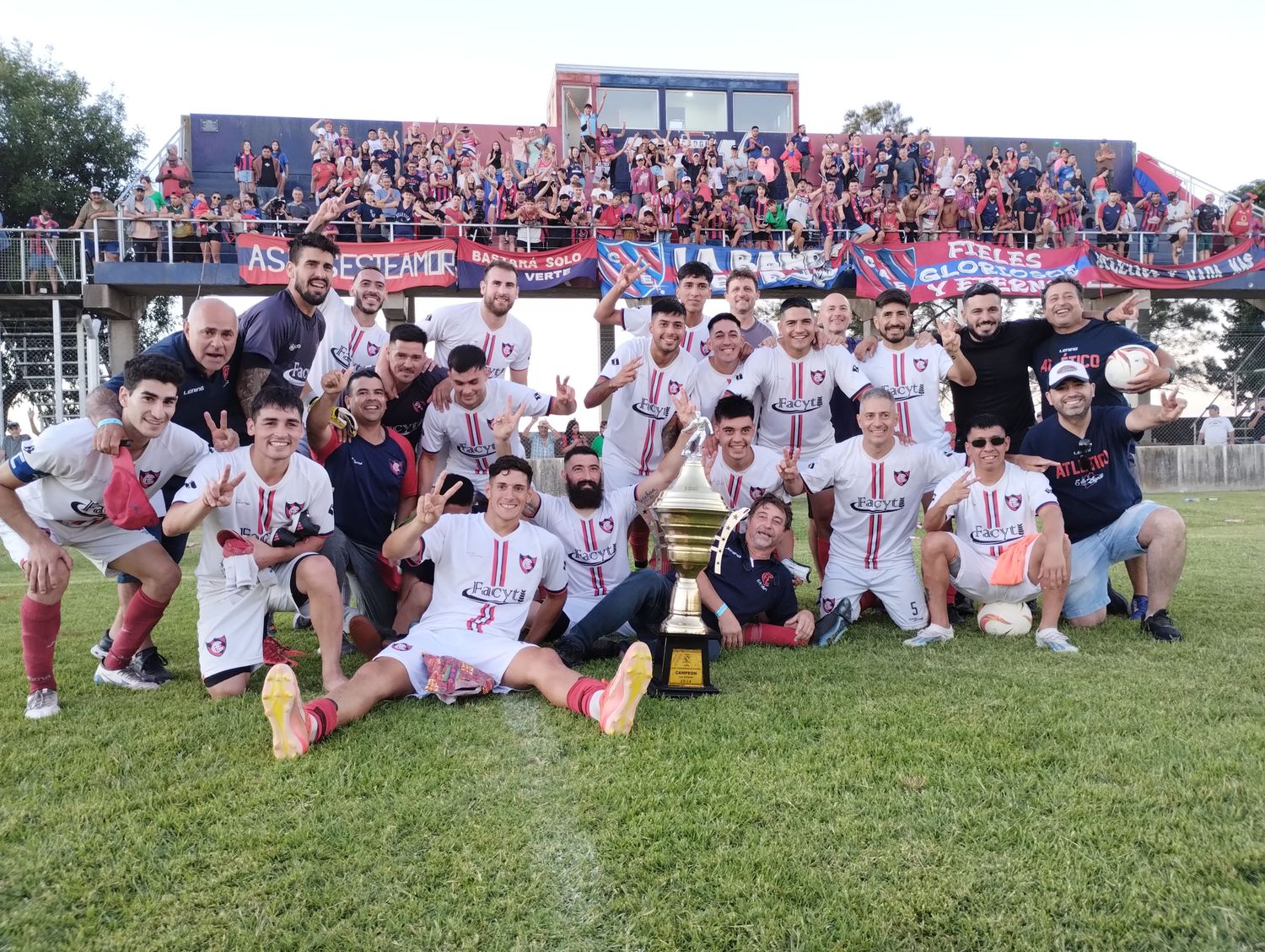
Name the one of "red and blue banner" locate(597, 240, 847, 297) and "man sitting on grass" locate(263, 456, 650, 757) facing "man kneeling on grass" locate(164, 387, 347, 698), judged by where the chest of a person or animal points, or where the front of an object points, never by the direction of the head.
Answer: the red and blue banner

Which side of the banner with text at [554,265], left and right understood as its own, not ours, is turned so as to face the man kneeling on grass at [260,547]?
front

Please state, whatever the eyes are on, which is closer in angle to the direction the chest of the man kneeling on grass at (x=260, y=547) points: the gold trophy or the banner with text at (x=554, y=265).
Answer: the gold trophy

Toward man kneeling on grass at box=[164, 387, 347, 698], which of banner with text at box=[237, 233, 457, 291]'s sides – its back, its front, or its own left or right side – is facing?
front

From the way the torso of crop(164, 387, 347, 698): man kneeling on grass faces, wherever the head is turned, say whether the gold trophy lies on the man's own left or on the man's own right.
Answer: on the man's own left

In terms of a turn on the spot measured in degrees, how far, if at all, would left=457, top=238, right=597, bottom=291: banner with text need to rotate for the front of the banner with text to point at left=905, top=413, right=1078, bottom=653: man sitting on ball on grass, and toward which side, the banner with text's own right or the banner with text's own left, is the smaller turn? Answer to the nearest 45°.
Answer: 0° — it already faces them

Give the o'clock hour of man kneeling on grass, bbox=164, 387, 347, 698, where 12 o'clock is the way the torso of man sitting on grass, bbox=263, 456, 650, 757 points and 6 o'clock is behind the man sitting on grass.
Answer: The man kneeling on grass is roughly at 4 o'clock from the man sitting on grass.

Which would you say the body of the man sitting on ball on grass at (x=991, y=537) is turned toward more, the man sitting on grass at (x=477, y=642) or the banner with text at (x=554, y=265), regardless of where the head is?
the man sitting on grass

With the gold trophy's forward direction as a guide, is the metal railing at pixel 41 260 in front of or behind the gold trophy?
behind
